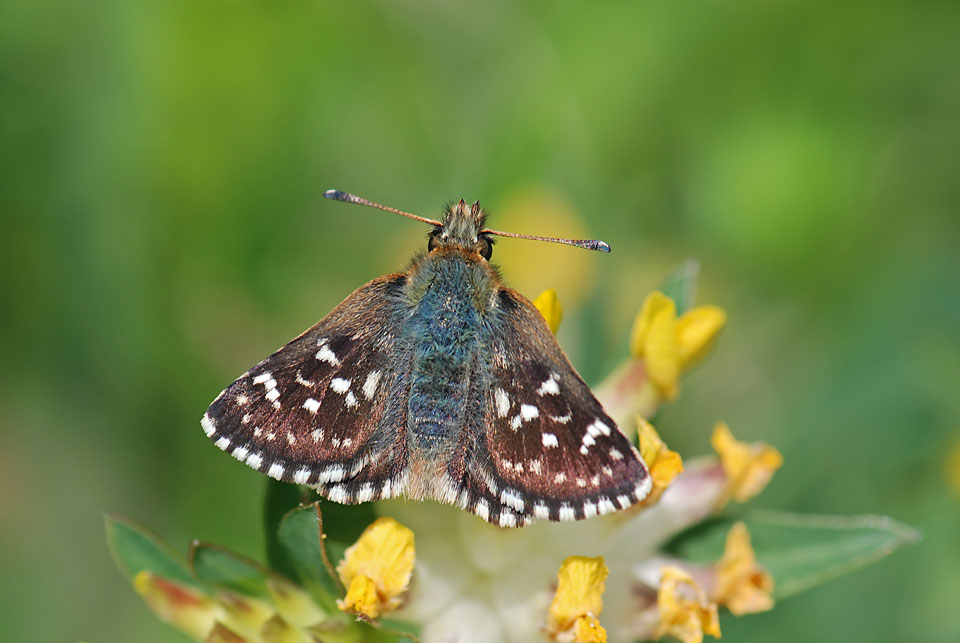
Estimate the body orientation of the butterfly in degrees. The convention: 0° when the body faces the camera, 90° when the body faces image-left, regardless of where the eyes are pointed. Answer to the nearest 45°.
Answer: approximately 180°
